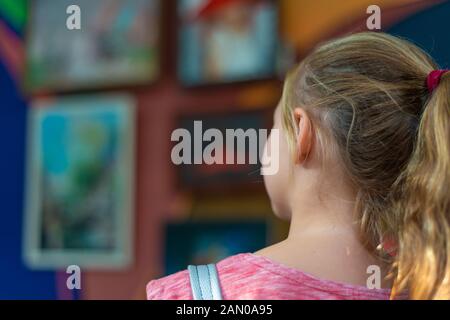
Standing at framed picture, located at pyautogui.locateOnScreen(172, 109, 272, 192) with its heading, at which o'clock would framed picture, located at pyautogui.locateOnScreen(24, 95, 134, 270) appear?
framed picture, located at pyautogui.locateOnScreen(24, 95, 134, 270) is roughly at 4 o'clock from framed picture, located at pyautogui.locateOnScreen(172, 109, 272, 192).

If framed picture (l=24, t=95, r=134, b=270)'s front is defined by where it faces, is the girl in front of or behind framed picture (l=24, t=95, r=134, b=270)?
in front

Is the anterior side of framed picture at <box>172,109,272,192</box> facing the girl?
yes

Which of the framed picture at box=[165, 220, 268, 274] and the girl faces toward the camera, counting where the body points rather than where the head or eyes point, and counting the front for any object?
the framed picture

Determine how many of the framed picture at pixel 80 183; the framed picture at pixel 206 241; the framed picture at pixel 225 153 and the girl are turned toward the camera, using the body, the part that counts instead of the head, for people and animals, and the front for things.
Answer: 3

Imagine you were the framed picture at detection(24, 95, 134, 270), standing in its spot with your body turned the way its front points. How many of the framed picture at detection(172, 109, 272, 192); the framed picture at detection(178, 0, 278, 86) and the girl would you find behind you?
0

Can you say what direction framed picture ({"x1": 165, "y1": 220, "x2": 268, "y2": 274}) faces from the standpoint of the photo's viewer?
facing the viewer

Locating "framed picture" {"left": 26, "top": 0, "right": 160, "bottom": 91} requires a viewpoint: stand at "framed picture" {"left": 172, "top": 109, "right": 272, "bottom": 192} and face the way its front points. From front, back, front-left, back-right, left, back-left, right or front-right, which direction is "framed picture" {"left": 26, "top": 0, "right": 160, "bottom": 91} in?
back-right

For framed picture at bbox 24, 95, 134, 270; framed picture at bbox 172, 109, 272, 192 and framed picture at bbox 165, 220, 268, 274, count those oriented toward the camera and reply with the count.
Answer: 3

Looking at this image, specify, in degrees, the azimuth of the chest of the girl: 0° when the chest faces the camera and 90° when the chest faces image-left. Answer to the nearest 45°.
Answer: approximately 135°

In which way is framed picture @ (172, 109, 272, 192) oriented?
toward the camera

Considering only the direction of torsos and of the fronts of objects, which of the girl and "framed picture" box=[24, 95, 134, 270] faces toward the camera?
the framed picture

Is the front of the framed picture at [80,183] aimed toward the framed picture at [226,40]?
no

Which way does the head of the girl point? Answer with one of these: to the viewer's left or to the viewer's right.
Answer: to the viewer's left

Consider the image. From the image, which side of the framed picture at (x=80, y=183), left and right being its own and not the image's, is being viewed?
front

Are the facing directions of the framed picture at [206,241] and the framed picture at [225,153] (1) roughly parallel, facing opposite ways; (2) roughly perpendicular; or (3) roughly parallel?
roughly parallel
